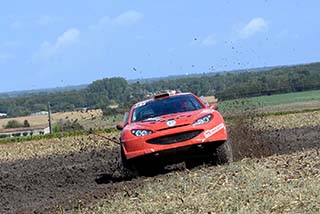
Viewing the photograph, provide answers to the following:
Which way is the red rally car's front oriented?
toward the camera

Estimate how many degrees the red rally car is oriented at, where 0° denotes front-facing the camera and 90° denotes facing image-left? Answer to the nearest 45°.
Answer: approximately 0°
